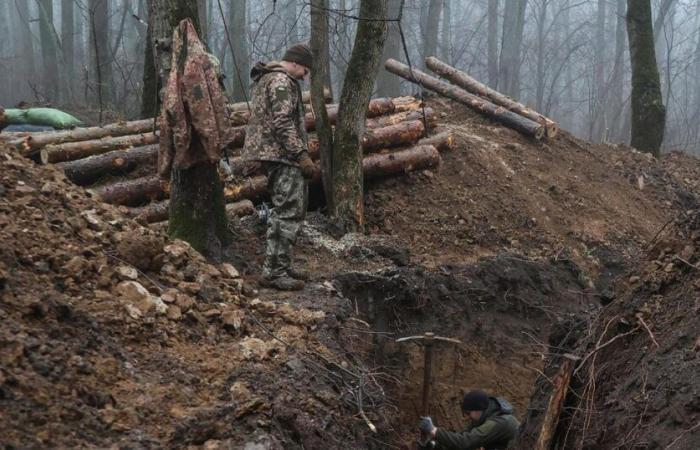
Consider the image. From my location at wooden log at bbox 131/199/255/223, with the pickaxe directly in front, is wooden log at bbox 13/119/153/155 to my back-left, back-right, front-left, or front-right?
back-left

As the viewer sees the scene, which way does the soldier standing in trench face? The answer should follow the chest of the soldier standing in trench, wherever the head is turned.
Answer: to the viewer's left

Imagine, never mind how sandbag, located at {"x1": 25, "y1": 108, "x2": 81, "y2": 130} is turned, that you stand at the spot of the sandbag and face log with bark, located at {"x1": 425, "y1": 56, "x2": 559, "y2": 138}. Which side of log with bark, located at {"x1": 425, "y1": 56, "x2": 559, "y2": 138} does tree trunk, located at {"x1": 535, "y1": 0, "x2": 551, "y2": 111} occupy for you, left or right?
left

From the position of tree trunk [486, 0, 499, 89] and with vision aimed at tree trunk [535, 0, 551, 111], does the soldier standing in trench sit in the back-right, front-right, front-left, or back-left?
back-right

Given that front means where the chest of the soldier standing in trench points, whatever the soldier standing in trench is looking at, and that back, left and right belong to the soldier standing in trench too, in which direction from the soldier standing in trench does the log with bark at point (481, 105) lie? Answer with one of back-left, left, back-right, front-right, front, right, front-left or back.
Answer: right

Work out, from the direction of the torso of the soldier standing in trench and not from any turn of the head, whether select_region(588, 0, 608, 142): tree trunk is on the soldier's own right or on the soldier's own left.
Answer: on the soldier's own right

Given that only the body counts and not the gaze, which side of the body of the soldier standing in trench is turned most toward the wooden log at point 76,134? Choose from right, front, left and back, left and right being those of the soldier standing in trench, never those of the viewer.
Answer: front

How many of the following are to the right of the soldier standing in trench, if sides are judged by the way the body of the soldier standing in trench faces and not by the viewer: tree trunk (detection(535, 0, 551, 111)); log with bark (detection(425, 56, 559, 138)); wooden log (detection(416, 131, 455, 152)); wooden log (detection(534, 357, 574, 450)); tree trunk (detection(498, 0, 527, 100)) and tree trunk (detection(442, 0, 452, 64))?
5

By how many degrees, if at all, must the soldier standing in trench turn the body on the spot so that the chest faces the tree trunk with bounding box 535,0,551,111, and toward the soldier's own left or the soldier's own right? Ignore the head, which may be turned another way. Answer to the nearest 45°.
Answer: approximately 90° to the soldier's own right
